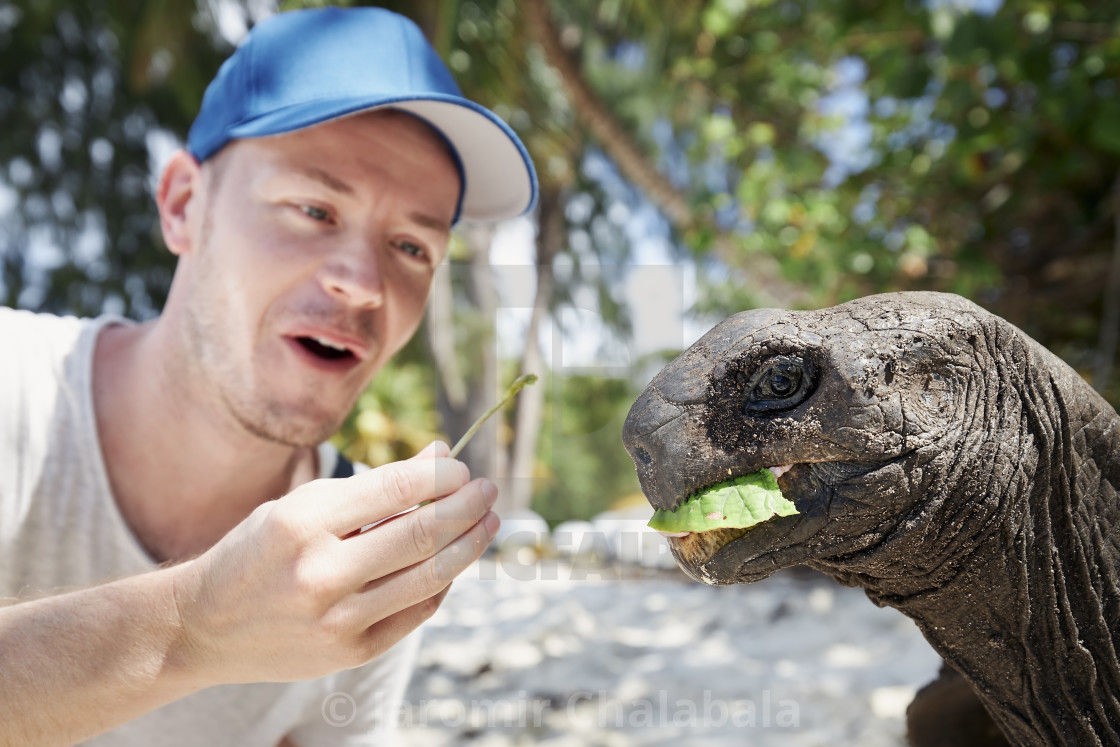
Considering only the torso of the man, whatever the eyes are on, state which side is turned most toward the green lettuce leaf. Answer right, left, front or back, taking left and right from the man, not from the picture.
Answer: front

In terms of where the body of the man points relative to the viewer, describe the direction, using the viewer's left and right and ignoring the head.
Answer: facing the viewer and to the right of the viewer

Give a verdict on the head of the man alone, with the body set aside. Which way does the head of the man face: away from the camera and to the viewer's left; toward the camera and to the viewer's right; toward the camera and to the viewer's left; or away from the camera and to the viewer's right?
toward the camera and to the viewer's right
